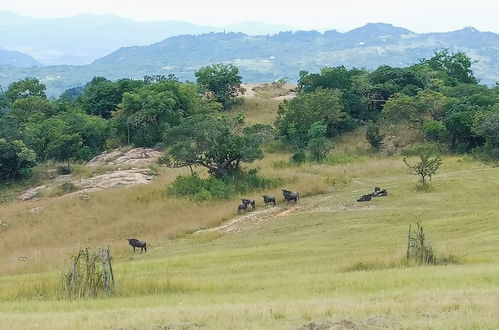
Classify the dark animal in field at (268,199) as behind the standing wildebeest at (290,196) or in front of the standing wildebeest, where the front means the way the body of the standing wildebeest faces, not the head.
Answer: in front

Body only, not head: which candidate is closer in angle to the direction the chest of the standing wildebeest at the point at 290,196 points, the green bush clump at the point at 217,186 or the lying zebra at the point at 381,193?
the green bush clump

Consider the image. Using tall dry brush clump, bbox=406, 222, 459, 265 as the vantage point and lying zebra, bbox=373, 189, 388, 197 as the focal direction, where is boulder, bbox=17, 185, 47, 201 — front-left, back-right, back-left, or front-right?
front-left

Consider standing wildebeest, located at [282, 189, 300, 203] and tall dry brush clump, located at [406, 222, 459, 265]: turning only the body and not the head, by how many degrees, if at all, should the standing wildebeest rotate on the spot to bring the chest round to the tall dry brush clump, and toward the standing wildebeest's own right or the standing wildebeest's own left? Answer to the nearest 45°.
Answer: approximately 90° to the standing wildebeest's own left

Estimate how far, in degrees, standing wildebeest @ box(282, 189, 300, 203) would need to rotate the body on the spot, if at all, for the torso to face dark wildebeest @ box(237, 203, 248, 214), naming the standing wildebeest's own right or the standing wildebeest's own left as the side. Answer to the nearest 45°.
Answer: approximately 45° to the standing wildebeest's own left

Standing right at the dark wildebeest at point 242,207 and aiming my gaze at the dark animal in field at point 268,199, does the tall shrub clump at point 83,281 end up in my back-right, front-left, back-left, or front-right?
back-right

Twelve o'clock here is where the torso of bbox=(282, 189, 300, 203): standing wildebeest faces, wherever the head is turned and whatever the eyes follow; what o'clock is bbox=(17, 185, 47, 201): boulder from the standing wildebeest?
The boulder is roughly at 1 o'clock from the standing wildebeest.

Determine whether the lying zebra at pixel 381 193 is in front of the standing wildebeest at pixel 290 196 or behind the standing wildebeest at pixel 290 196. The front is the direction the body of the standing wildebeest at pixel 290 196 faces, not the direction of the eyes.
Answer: behind

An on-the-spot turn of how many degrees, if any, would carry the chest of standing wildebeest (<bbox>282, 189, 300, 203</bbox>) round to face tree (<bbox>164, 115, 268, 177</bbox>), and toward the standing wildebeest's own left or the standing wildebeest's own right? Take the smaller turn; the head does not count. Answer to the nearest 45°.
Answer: approximately 45° to the standing wildebeest's own right

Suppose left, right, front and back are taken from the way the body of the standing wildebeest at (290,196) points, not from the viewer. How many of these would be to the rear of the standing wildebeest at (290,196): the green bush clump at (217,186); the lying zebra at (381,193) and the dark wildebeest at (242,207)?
1

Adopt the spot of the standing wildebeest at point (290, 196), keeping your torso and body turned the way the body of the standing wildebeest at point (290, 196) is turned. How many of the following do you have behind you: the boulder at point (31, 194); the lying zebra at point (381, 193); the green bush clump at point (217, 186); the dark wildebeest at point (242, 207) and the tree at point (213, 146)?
1

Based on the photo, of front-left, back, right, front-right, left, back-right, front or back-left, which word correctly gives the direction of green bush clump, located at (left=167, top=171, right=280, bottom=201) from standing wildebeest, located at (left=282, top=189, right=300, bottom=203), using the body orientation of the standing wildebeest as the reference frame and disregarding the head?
front-right

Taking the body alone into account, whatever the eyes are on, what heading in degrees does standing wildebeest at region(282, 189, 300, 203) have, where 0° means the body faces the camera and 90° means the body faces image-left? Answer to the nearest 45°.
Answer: approximately 90°

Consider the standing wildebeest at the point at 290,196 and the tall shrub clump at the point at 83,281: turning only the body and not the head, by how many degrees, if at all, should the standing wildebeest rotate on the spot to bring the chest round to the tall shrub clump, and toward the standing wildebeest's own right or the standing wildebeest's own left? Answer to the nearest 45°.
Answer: approximately 90° to the standing wildebeest's own left

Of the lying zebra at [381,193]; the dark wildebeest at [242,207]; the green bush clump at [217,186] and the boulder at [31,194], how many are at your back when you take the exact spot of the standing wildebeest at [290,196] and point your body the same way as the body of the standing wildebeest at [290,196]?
1

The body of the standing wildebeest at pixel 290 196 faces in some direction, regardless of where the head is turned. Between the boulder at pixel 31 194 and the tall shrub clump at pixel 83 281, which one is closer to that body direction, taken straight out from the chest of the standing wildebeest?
the boulder
